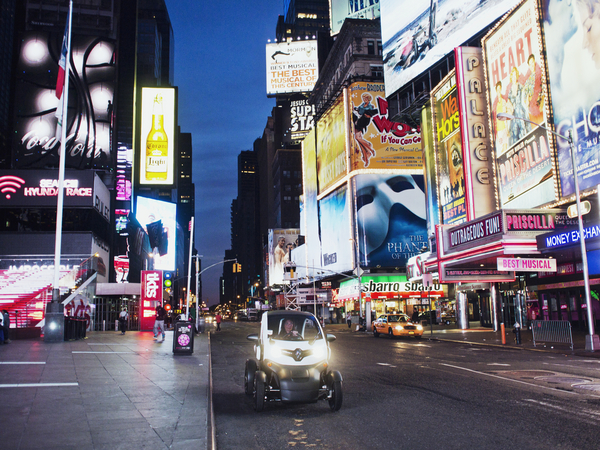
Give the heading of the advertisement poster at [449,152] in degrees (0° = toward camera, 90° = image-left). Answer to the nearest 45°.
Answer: approximately 45°

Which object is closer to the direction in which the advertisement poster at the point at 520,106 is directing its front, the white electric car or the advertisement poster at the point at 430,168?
the white electric car

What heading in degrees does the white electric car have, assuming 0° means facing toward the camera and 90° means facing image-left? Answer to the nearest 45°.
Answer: approximately 0°

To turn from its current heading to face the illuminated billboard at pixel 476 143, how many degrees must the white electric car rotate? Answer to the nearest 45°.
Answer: approximately 135° to its left

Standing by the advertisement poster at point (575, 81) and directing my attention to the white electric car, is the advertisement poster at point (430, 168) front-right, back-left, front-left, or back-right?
back-right

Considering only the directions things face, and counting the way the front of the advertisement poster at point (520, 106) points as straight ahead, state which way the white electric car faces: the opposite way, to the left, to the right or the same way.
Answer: to the left

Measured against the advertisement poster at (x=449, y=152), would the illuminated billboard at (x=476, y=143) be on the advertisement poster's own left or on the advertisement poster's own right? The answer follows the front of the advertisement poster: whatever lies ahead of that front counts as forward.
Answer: on the advertisement poster's own left

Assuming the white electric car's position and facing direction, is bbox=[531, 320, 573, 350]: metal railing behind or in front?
behind

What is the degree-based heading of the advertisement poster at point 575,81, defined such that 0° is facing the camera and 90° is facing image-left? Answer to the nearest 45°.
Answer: approximately 45°

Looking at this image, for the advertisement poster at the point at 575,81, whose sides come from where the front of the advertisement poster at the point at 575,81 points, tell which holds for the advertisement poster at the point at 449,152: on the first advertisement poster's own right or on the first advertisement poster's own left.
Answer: on the first advertisement poster's own right

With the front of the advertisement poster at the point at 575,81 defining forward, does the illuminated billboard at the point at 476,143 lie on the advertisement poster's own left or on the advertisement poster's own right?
on the advertisement poster's own right

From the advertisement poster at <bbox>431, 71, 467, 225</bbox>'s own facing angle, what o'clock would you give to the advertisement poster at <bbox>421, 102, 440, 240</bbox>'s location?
the advertisement poster at <bbox>421, 102, 440, 240</bbox> is roughly at 4 o'clock from the advertisement poster at <bbox>431, 71, 467, 225</bbox>.

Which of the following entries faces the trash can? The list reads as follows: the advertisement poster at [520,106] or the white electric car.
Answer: the advertisement poster
